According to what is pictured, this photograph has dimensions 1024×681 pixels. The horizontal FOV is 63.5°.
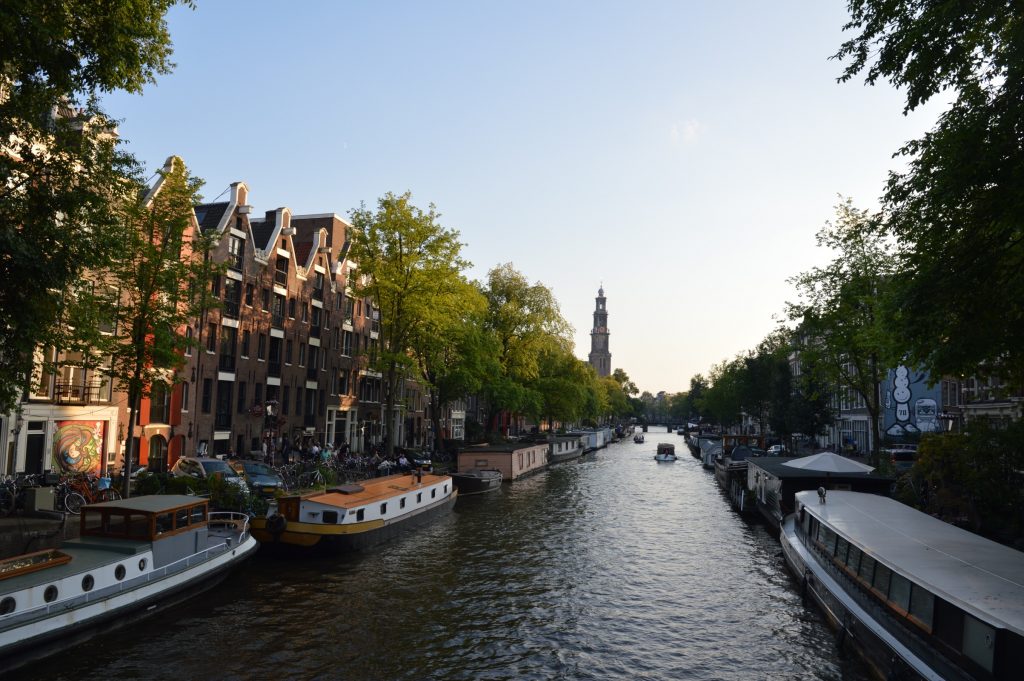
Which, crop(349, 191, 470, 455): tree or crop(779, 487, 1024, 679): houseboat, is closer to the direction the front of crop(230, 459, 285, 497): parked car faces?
the houseboat

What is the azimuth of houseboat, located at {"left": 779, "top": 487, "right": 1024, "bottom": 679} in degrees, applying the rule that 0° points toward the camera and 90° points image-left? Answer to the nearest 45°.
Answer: approximately 135°

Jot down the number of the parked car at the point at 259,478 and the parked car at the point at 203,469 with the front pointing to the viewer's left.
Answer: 0

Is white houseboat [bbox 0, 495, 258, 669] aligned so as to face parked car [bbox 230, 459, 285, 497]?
no

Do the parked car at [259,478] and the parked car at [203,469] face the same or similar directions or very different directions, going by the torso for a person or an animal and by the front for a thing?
same or similar directions

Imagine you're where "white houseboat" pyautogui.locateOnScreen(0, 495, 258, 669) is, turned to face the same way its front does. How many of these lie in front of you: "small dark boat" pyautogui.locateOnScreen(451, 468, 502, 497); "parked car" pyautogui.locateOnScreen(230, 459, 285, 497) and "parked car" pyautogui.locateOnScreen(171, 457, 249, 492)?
0

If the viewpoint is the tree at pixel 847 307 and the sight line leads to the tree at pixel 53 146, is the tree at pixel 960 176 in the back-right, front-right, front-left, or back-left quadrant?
front-left

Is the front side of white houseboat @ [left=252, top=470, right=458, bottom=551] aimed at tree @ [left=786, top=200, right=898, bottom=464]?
no

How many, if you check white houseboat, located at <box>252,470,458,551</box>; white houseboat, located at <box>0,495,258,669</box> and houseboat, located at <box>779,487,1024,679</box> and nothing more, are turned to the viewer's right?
0

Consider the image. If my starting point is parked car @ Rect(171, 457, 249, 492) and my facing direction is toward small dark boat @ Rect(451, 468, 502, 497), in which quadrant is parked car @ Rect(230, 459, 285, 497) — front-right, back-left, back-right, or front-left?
front-right
